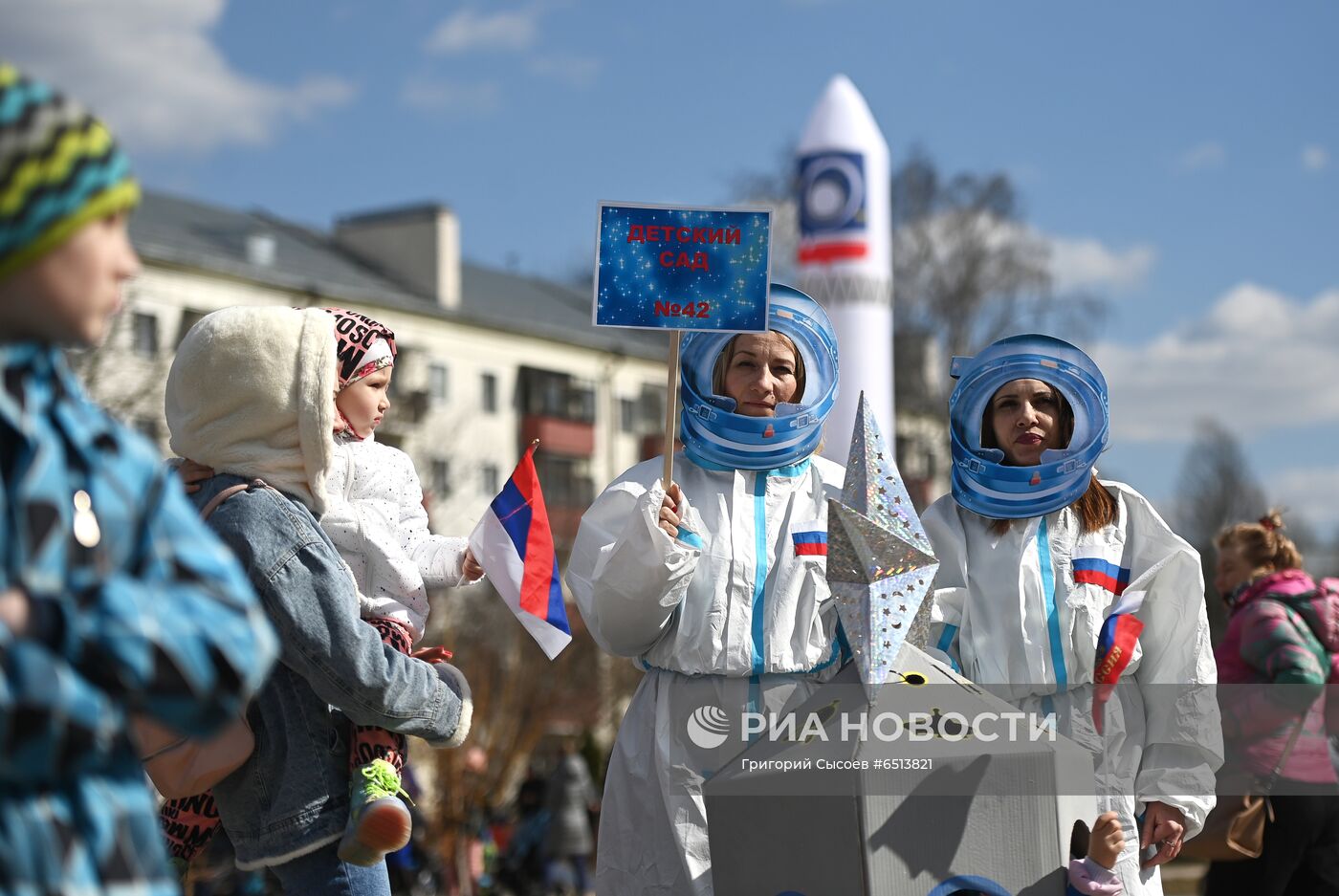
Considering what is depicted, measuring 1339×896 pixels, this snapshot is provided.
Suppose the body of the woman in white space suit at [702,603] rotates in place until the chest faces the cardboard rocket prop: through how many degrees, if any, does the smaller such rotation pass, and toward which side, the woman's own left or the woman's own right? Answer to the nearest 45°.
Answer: approximately 45° to the woman's own left

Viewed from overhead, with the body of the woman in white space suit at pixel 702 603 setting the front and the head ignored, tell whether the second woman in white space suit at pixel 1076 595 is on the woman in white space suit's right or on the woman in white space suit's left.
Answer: on the woman in white space suit's left

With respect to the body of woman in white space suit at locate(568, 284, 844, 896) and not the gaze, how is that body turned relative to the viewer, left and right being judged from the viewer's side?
facing the viewer

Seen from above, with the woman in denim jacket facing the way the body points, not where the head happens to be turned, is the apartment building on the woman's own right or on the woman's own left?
on the woman's own left

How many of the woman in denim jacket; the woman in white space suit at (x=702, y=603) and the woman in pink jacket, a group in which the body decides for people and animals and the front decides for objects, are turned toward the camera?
1

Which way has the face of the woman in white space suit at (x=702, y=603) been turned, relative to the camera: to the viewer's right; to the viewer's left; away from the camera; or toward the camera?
toward the camera

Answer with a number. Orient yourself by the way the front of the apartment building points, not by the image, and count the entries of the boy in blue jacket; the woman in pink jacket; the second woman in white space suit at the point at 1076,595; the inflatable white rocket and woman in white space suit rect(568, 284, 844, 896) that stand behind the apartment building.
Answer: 0

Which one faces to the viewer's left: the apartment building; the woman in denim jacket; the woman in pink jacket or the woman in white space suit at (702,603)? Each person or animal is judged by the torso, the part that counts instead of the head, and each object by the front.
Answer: the woman in pink jacket

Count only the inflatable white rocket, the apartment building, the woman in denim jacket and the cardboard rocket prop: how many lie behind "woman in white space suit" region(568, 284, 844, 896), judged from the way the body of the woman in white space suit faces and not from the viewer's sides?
2

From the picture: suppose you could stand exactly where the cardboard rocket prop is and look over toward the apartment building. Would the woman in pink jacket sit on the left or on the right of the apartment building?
right

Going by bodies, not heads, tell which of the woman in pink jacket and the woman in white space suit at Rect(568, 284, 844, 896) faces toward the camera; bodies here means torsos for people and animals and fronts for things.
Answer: the woman in white space suit

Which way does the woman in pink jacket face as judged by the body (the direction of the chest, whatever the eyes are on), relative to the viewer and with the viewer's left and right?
facing to the left of the viewer

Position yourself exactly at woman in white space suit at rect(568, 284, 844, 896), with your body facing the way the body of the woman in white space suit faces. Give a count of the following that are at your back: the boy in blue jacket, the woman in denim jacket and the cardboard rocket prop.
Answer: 0

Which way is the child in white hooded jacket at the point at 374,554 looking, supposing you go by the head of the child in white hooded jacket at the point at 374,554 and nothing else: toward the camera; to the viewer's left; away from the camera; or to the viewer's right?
to the viewer's right

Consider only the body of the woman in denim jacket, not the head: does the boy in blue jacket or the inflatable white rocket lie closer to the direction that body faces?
the inflatable white rocket

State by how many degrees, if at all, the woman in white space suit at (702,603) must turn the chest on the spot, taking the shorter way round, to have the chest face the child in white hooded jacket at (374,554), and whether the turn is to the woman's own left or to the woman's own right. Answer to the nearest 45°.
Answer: approximately 45° to the woman's own right
